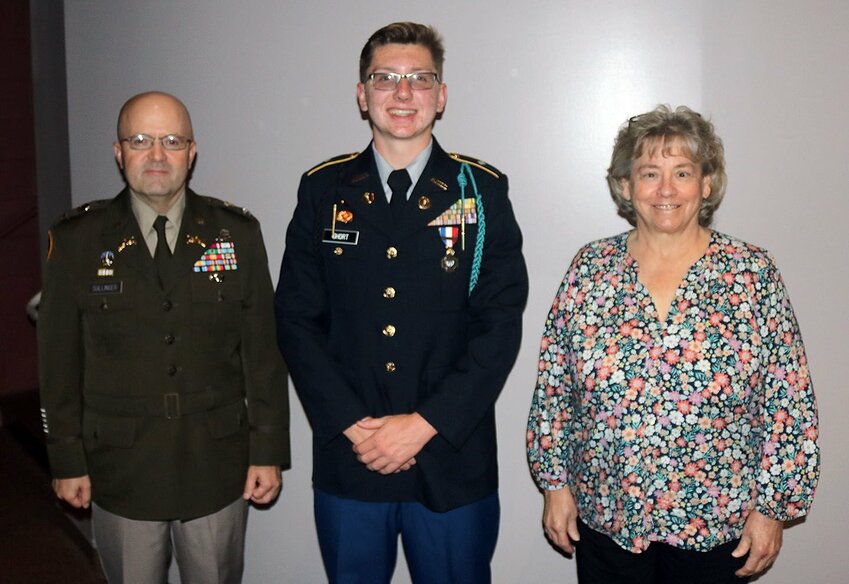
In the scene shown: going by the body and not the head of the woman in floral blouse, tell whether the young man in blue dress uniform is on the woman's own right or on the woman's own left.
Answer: on the woman's own right

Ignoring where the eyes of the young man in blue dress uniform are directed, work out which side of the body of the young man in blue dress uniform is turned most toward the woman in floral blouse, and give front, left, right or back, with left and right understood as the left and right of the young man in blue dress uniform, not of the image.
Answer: left

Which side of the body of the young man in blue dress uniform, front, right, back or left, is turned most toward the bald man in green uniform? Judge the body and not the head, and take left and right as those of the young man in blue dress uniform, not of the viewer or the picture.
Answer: right

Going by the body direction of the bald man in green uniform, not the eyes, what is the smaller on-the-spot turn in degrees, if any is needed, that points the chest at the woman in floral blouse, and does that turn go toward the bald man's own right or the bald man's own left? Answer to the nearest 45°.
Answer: approximately 45° to the bald man's own left

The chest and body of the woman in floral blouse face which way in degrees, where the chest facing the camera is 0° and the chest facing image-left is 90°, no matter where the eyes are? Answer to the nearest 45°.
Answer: approximately 0°

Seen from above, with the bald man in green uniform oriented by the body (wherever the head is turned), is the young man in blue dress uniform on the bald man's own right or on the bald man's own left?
on the bald man's own left

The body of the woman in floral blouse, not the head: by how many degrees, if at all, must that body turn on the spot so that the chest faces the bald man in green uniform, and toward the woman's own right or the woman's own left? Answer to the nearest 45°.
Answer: approximately 90° to the woman's own right
